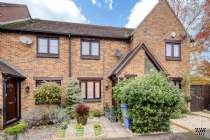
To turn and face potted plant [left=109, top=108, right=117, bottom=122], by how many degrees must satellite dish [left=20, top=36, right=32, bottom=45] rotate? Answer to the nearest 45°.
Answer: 0° — it already faces it

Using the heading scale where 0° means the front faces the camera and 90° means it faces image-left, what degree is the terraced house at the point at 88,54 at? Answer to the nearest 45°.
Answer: approximately 0°
